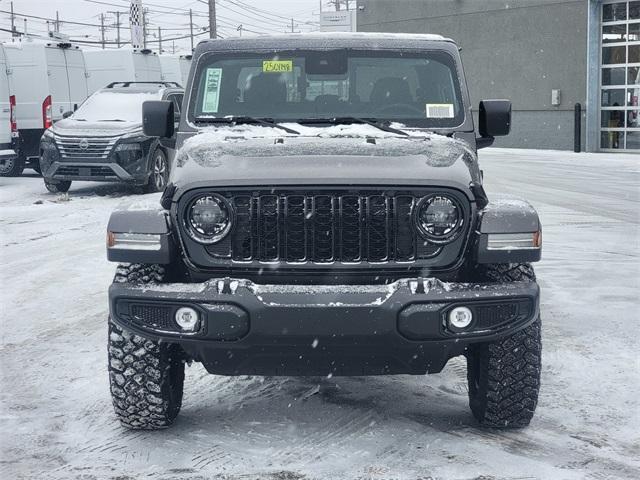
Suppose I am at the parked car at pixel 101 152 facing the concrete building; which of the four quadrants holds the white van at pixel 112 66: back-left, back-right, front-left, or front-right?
front-left

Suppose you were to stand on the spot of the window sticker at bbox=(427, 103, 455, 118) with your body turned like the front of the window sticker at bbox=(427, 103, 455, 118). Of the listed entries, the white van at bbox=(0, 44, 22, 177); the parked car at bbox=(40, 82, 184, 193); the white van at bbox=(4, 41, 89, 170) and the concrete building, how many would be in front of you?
0

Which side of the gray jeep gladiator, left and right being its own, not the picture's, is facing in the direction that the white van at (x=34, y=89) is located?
back

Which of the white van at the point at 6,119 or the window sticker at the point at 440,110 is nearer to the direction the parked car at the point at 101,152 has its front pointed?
the window sticker

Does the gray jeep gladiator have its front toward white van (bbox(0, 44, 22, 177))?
no

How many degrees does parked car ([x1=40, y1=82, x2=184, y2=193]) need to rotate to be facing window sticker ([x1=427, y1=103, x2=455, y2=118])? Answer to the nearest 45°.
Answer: approximately 45° to its left

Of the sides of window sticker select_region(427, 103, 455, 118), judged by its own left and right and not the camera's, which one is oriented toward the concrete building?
back

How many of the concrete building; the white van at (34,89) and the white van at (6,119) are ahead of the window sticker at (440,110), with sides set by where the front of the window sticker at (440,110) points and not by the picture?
0

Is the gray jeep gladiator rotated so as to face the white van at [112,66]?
no

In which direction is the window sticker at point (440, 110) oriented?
toward the camera

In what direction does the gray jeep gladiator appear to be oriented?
toward the camera

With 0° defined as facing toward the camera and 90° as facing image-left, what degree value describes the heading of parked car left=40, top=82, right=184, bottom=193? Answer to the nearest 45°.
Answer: approximately 45°

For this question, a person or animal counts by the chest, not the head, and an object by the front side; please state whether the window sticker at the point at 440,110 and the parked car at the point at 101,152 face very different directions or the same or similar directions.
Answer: same or similar directions

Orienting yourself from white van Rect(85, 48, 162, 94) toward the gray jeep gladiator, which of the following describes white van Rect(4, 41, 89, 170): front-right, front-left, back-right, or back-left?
front-right

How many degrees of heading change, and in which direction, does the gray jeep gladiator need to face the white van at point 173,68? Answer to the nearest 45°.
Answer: approximately 180°

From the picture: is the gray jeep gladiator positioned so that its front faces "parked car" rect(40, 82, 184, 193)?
no

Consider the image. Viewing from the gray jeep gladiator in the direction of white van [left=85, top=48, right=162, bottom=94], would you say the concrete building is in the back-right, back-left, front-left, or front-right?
front-right

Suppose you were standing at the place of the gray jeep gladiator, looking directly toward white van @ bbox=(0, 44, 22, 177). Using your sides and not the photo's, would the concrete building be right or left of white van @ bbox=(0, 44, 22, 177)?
right
